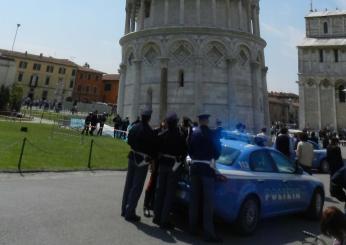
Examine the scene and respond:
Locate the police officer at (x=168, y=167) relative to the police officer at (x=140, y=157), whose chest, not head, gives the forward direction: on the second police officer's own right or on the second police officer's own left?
on the second police officer's own right

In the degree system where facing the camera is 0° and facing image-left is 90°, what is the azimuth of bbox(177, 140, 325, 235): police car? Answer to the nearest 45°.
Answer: approximately 225°

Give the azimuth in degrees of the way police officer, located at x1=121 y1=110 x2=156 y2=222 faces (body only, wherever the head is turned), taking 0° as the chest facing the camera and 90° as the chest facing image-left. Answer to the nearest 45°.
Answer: approximately 225°

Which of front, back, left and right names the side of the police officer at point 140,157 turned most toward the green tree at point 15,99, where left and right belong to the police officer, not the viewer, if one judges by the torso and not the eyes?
left
